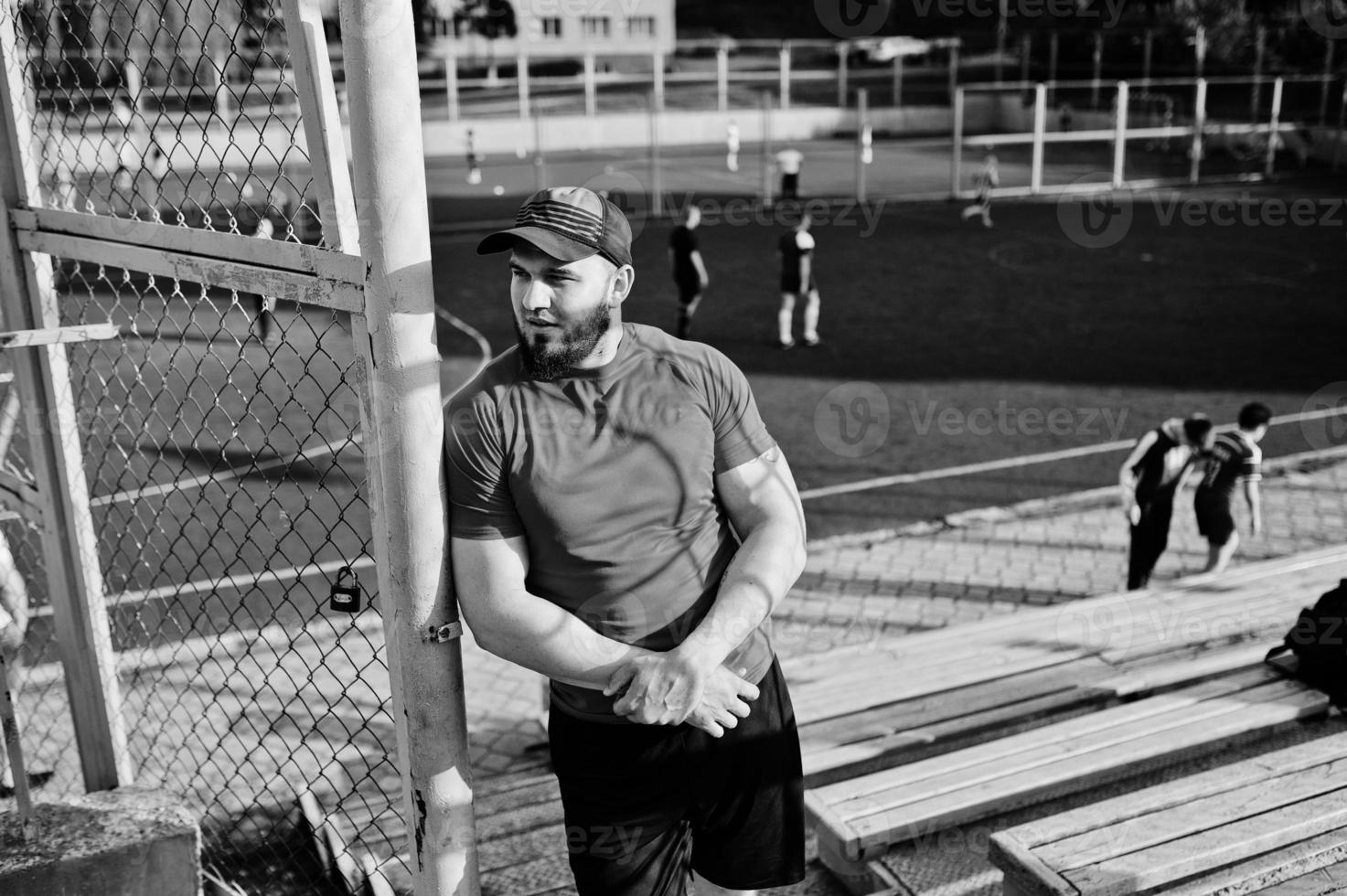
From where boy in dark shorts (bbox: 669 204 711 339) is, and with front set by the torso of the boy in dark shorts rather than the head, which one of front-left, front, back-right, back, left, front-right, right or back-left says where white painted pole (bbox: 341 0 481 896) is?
right

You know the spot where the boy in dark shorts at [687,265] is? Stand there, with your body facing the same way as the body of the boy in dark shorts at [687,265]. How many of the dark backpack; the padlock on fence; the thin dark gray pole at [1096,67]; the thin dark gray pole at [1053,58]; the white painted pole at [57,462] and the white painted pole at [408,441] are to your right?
4

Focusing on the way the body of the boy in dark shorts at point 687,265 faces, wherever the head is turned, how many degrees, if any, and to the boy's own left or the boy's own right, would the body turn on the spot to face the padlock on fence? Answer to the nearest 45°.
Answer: approximately 90° to the boy's own right

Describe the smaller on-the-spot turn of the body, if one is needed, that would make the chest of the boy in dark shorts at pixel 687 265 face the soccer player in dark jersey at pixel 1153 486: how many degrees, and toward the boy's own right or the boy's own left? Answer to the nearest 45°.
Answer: approximately 90° to the boy's own right

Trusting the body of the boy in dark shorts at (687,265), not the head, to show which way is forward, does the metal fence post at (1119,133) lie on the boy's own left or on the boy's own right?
on the boy's own left

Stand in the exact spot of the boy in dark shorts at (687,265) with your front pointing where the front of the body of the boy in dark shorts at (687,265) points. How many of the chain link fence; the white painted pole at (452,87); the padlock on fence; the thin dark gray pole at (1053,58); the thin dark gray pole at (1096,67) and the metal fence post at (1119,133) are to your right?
2

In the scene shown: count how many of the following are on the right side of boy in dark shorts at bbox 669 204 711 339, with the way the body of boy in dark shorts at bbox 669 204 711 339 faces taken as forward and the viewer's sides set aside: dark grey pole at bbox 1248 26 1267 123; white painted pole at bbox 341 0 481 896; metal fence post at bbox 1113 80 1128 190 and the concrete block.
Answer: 2

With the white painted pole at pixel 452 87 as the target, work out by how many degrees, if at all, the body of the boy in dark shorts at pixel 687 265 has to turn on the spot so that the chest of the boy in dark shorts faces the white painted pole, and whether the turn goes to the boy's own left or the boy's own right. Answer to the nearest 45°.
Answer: approximately 90° to the boy's own left

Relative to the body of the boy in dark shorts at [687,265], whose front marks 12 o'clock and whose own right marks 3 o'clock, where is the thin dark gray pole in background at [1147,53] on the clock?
The thin dark gray pole in background is roughly at 10 o'clock from the boy in dark shorts.

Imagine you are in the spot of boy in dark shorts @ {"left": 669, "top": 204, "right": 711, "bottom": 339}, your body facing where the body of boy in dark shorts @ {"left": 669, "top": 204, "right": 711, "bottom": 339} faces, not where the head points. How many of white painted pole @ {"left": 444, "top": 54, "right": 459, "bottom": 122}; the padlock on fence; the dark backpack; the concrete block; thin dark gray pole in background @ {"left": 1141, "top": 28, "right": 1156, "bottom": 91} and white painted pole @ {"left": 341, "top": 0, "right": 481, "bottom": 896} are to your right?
4

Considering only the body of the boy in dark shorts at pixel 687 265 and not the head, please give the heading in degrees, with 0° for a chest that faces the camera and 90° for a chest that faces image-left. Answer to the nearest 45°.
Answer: approximately 270°

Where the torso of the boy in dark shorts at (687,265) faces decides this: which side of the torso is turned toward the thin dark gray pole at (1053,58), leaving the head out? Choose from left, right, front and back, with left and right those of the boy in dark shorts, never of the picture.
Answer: left

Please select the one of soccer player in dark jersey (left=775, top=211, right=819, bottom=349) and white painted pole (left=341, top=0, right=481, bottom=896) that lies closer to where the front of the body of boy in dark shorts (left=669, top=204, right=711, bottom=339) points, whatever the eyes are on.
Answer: the soccer player in dark jersey

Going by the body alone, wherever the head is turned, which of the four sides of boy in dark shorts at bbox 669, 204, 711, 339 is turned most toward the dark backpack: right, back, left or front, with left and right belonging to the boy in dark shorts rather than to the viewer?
right
